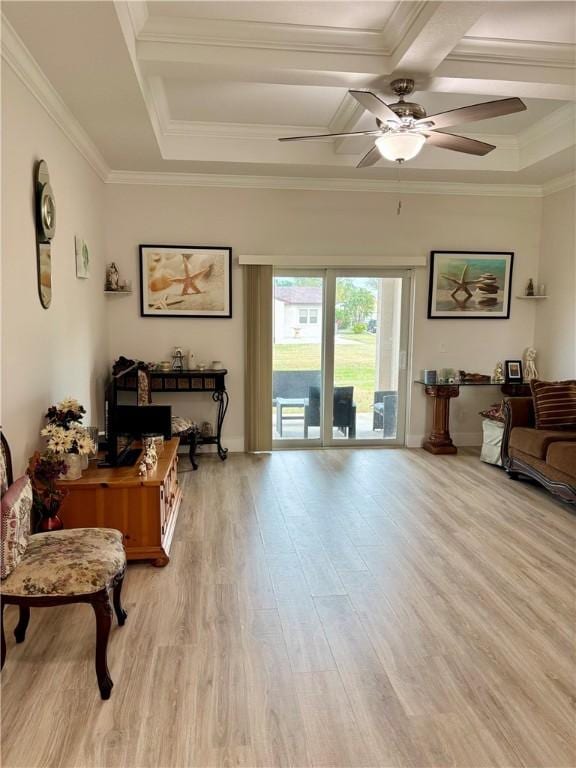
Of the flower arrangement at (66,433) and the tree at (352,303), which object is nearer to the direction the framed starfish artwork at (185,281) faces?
the flower arrangement

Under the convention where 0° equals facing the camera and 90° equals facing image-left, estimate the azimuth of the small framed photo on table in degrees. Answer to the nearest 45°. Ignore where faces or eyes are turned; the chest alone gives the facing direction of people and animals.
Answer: approximately 0°

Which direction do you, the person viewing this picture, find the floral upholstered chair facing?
facing to the right of the viewer

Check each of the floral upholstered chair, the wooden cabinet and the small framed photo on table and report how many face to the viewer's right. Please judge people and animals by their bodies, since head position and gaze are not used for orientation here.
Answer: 2

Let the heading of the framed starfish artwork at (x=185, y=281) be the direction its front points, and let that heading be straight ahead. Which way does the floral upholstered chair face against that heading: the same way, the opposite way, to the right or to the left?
to the left

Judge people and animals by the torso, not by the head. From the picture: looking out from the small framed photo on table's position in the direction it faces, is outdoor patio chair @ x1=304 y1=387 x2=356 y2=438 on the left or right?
on its right

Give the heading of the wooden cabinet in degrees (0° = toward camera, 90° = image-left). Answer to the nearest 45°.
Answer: approximately 270°

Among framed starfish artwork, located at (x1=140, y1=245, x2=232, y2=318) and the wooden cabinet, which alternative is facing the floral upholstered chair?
the framed starfish artwork

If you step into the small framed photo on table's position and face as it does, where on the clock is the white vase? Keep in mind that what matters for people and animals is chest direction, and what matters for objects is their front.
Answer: The white vase is roughly at 1 o'clock from the small framed photo on table.

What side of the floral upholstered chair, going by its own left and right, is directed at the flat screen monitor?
left

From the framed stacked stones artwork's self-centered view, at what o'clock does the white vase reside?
The white vase is roughly at 1 o'clock from the framed stacked stones artwork.

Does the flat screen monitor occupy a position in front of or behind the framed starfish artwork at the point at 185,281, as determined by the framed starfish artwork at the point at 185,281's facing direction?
in front
